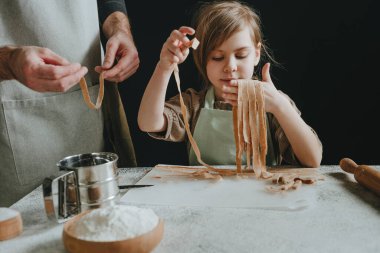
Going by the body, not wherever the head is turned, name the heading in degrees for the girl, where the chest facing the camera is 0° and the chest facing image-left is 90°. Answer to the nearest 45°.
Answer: approximately 0°

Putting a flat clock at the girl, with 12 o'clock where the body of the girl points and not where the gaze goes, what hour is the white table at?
The white table is roughly at 12 o'clock from the girl.

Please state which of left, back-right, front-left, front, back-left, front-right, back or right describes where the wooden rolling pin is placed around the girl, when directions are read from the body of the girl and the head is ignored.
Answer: front-left

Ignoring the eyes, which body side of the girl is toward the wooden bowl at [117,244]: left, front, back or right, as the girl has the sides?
front
